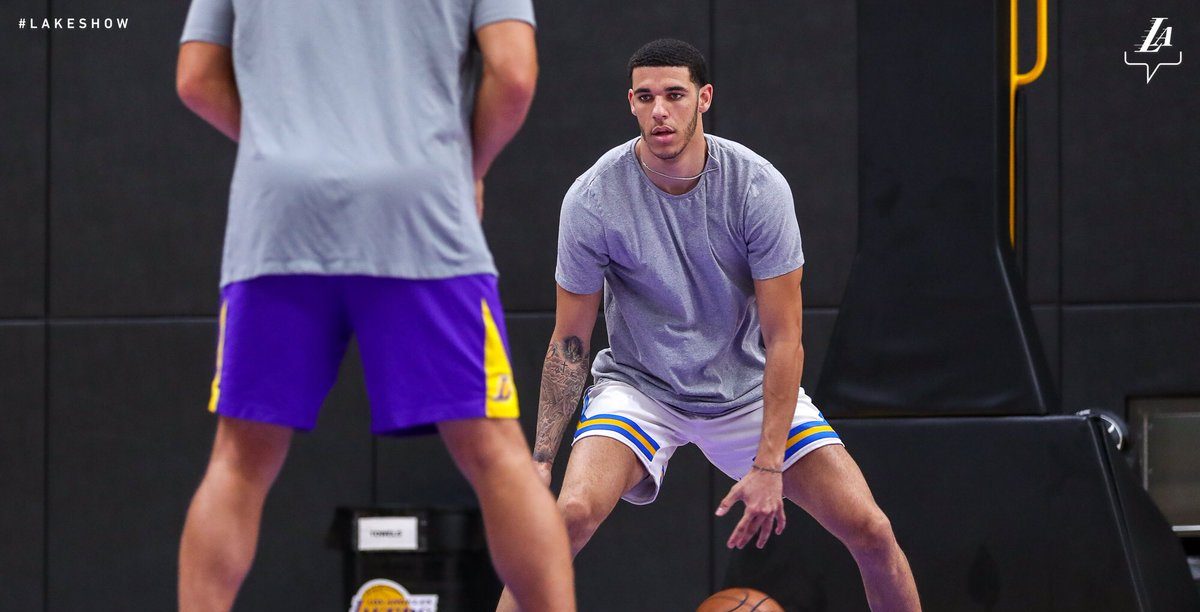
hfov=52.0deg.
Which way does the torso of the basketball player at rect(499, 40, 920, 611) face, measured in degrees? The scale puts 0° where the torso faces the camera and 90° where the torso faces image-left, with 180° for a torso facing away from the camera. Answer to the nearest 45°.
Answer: approximately 0°

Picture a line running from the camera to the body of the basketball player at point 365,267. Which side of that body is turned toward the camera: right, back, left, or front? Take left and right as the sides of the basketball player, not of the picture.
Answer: back

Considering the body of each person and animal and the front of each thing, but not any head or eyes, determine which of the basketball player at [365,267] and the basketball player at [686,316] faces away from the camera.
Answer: the basketball player at [365,267]

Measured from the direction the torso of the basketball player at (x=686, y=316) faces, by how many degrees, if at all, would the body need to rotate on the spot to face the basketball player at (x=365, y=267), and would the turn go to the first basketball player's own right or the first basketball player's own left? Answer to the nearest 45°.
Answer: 0° — they already face them

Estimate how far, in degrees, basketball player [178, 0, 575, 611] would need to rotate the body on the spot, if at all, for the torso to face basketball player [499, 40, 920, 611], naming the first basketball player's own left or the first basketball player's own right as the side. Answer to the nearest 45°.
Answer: approximately 45° to the first basketball player's own right

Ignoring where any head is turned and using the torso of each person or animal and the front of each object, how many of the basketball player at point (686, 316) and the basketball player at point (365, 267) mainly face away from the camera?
1
